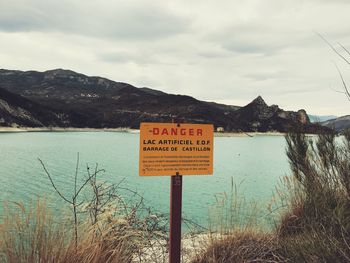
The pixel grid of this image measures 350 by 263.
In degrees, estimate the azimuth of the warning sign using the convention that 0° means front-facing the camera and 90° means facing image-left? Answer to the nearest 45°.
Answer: approximately 0°
